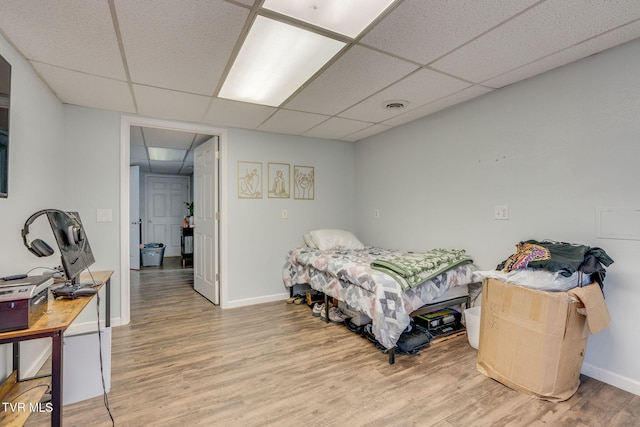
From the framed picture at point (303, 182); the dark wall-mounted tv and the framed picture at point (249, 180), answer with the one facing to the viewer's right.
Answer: the dark wall-mounted tv

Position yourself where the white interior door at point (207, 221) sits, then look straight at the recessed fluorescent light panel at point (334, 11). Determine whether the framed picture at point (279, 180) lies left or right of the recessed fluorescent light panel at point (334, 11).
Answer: left

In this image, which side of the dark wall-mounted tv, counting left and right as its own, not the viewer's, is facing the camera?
right

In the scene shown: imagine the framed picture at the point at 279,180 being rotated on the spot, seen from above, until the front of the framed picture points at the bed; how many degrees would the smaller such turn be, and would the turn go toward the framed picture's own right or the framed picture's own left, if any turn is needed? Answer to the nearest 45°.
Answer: approximately 45° to the framed picture's own left

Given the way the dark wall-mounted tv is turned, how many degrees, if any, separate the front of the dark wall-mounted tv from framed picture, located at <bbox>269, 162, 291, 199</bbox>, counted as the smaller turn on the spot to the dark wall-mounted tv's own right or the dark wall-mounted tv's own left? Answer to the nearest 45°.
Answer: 0° — it already faces it

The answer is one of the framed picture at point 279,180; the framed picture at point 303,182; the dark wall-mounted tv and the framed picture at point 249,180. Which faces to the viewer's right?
the dark wall-mounted tv

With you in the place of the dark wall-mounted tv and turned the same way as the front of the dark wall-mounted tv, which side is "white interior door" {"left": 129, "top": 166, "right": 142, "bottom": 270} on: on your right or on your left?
on your left

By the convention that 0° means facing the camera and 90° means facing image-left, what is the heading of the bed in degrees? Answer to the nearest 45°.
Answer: approximately 315°

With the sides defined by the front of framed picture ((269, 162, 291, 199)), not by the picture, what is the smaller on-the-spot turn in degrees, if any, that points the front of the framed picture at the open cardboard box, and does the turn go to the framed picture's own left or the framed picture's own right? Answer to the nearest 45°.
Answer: approximately 45° to the framed picture's own left
